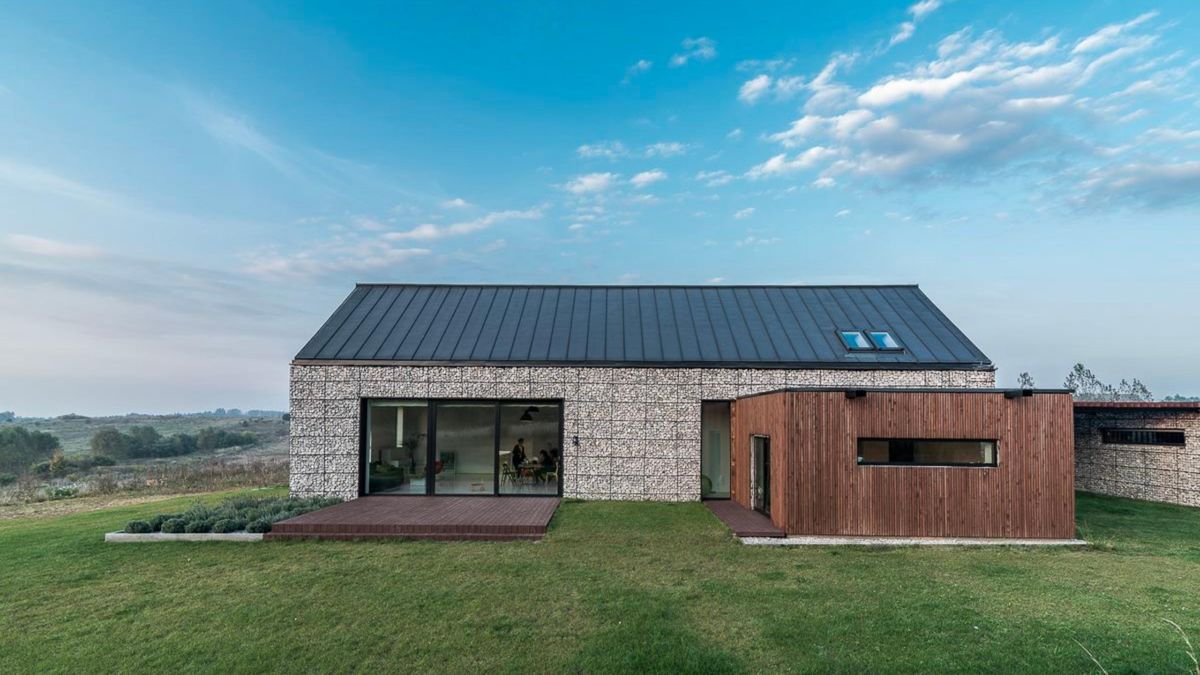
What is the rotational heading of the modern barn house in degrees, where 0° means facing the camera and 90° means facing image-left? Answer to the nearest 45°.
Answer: approximately 0°

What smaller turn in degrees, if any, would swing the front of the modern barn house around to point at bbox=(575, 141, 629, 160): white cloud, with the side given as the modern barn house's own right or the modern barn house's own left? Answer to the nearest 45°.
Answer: approximately 180°

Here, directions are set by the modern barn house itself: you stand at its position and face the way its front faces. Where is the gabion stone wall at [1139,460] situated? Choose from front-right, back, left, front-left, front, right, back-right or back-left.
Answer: left

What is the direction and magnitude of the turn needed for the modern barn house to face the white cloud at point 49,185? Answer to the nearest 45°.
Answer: approximately 90° to its right

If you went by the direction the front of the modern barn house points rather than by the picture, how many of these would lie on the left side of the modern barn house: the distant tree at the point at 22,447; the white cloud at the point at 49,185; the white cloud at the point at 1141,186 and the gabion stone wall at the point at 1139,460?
2

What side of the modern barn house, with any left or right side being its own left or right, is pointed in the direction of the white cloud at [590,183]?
back
